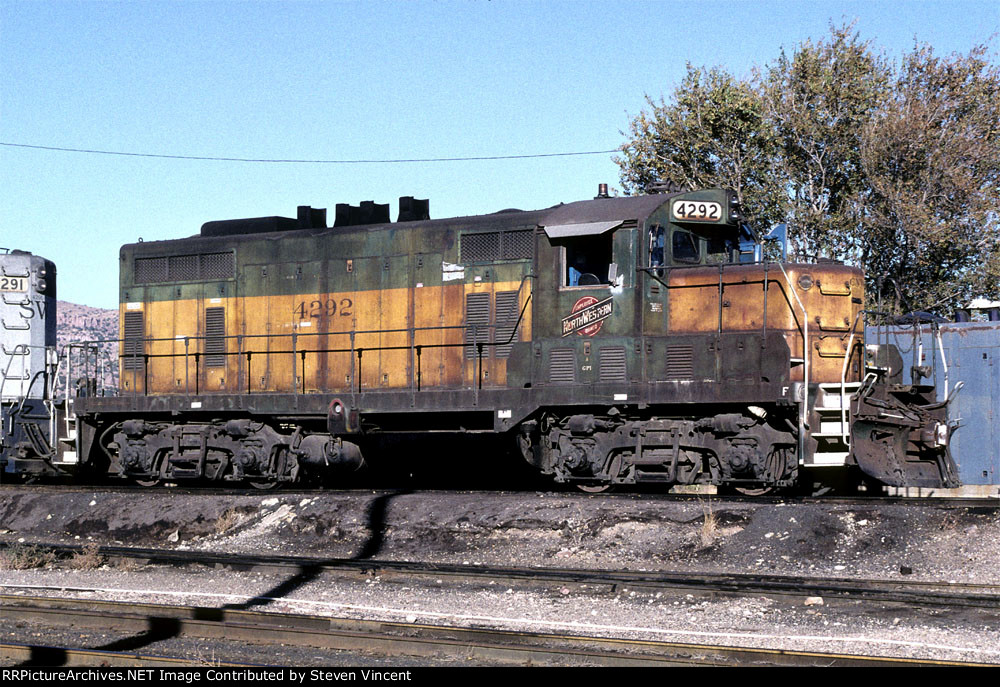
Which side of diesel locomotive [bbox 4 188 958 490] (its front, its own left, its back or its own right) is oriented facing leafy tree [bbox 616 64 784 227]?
left

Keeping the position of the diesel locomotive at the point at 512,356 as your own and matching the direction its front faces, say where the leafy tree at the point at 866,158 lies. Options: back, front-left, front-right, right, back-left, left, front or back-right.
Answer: left

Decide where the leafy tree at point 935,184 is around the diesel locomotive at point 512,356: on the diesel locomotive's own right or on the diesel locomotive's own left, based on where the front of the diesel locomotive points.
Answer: on the diesel locomotive's own left

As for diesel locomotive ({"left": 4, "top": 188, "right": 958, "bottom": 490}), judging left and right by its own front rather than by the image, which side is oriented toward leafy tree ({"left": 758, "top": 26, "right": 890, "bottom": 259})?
left
